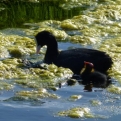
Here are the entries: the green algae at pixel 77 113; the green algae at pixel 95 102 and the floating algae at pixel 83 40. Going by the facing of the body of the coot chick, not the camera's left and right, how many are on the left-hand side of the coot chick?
2

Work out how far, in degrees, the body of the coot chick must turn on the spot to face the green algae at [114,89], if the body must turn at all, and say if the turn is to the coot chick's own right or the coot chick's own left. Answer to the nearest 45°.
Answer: approximately 135° to the coot chick's own left

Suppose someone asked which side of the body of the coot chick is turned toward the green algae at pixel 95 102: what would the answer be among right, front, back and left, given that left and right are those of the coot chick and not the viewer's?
left

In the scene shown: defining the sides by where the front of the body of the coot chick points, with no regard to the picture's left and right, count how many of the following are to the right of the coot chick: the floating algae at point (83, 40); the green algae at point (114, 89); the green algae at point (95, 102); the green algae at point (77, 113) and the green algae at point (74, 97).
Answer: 1

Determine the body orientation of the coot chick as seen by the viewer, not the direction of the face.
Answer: to the viewer's left

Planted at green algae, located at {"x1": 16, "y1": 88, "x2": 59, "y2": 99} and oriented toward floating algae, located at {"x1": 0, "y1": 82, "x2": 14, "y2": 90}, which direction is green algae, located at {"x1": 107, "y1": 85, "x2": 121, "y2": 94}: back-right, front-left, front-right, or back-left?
back-right

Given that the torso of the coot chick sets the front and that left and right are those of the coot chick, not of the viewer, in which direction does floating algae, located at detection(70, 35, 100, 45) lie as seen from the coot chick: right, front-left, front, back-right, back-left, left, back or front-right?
right

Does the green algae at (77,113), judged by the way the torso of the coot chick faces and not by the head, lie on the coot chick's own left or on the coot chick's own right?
on the coot chick's own left

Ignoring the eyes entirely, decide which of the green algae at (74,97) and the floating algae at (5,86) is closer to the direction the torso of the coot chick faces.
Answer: the floating algae

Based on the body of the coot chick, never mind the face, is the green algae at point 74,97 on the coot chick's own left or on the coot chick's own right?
on the coot chick's own left

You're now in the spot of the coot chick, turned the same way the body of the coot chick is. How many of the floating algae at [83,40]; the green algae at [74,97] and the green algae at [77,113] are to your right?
1
